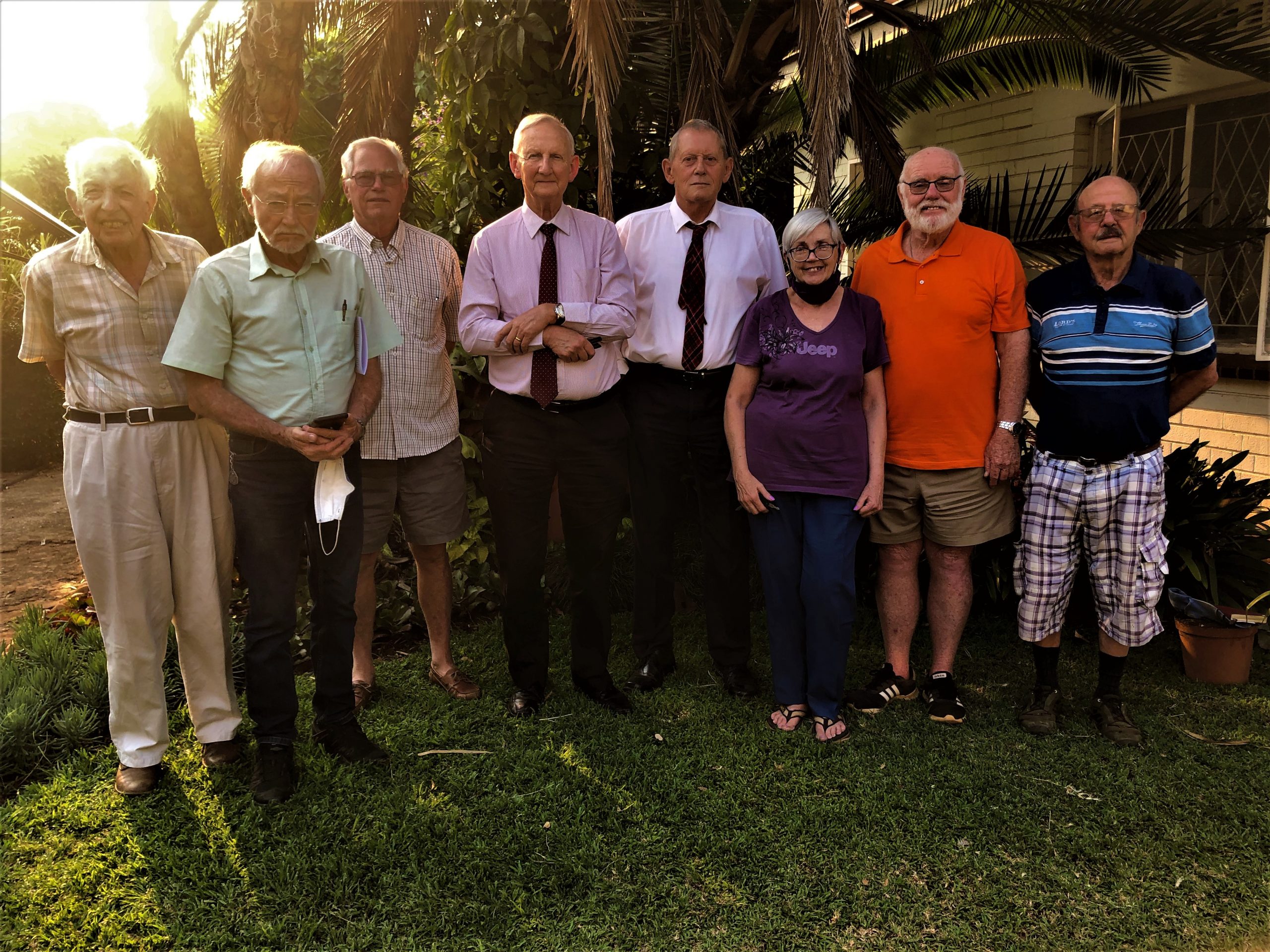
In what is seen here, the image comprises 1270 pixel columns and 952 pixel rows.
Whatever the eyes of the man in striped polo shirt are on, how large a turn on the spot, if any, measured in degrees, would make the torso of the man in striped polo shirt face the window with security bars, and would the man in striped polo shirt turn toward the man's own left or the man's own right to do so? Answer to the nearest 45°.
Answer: approximately 180°

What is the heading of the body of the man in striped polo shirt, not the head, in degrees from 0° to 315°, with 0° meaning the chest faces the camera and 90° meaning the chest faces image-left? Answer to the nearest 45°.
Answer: approximately 0°

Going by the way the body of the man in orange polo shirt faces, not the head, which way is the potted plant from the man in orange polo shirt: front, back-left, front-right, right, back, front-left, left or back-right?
back-left

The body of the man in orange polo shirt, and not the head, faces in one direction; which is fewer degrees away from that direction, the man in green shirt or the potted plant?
the man in green shirt

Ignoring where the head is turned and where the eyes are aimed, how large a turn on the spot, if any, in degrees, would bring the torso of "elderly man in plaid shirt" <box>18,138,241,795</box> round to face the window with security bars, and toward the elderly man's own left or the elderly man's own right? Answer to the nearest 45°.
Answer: approximately 90° to the elderly man's own left
